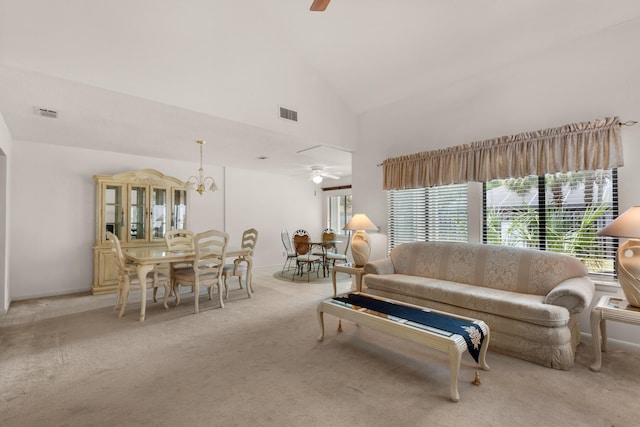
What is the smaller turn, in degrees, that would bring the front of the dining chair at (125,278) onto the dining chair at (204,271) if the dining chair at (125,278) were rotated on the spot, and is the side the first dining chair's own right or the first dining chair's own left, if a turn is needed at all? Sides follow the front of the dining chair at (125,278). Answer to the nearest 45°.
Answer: approximately 45° to the first dining chair's own right

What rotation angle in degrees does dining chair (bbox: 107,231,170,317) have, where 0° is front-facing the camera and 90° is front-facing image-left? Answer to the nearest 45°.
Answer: approximately 225°

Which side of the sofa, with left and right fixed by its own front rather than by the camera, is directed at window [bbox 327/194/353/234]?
right

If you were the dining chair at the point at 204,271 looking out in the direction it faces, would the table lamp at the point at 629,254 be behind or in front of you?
behind

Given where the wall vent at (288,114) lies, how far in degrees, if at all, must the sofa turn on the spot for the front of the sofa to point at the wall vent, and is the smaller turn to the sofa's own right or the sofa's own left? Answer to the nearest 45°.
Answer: approximately 45° to the sofa's own right

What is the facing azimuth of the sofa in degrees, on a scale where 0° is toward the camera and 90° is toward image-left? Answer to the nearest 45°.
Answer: approximately 45°

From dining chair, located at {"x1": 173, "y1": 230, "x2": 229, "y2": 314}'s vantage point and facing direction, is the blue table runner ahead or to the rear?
to the rear

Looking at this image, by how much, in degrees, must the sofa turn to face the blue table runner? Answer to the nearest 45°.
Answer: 0° — it already faces it

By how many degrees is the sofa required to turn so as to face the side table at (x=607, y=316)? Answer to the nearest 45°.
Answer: approximately 90° to its left

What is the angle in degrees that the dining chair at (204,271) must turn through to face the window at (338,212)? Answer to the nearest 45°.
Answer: approximately 90° to its right

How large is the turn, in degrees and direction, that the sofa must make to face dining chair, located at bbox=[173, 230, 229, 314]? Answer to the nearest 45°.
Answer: approximately 45° to its right

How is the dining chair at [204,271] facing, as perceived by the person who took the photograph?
facing away from the viewer and to the left of the viewer
